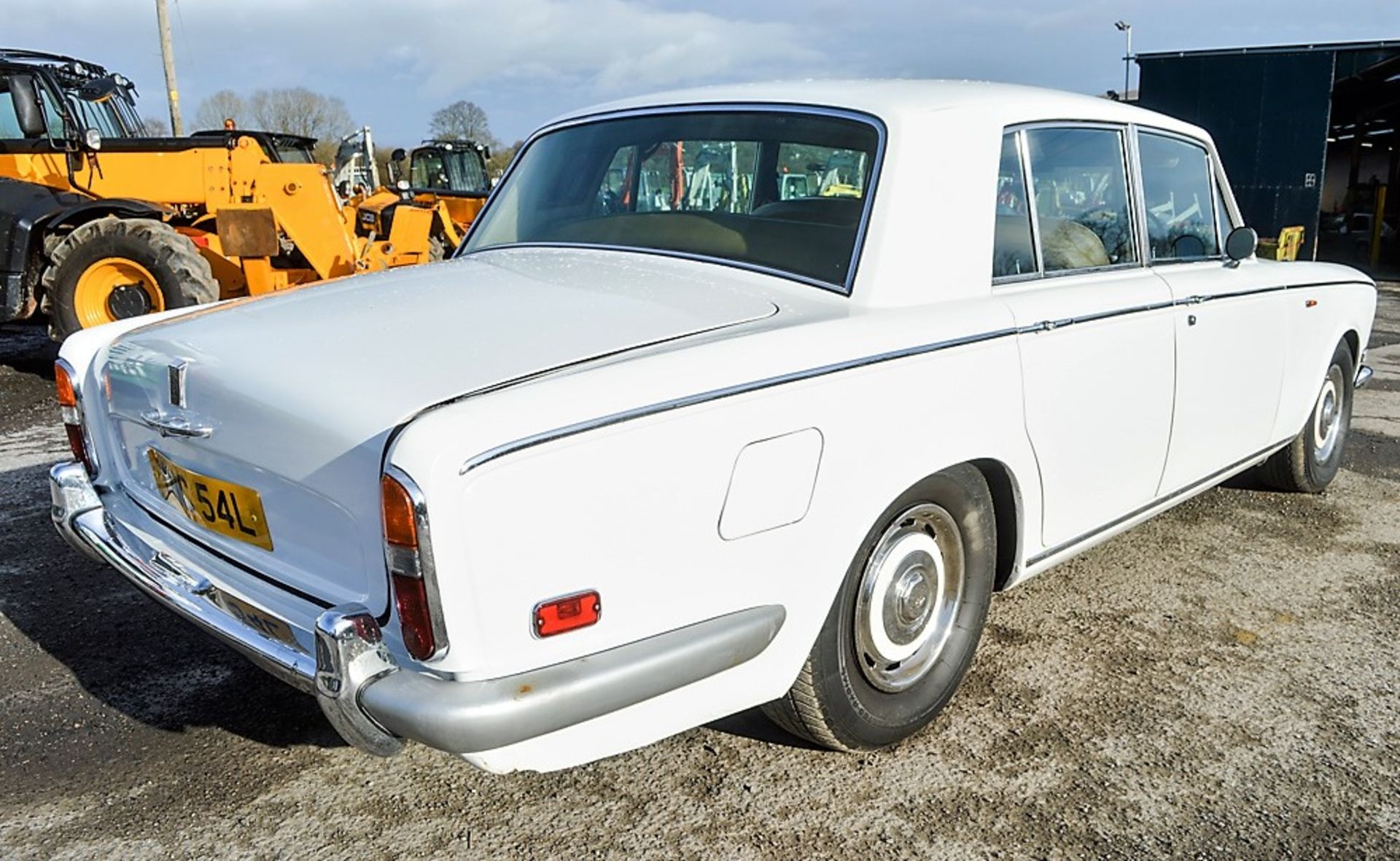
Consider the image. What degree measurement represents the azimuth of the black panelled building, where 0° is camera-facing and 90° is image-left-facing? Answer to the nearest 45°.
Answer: approximately 0°

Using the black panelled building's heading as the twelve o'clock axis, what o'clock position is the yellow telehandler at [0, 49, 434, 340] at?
The yellow telehandler is roughly at 1 o'clock from the black panelled building.

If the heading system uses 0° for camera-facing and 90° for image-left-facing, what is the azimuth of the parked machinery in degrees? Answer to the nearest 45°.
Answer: approximately 315°

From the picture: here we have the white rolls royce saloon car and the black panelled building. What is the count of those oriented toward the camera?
1

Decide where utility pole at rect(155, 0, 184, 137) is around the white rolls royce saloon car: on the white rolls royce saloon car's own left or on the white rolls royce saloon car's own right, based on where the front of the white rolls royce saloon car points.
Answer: on the white rolls royce saloon car's own left

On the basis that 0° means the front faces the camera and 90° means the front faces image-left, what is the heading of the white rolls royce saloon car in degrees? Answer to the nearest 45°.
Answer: approximately 225°

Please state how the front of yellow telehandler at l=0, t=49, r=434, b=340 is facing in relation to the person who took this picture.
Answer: facing the viewer and to the right of the viewer

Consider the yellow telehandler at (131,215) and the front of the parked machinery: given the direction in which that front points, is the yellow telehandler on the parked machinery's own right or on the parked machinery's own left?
on the parked machinery's own right

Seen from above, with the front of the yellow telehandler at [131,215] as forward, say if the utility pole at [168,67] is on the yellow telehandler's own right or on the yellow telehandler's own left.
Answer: on the yellow telehandler's own left

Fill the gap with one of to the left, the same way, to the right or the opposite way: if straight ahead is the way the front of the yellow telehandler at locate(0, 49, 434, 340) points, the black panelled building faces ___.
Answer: to the right

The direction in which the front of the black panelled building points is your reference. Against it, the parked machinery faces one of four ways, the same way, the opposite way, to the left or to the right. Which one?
to the left

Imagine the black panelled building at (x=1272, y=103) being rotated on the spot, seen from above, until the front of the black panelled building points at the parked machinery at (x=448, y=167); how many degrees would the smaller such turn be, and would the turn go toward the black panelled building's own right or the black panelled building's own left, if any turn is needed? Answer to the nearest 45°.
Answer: approximately 45° to the black panelled building's own right
